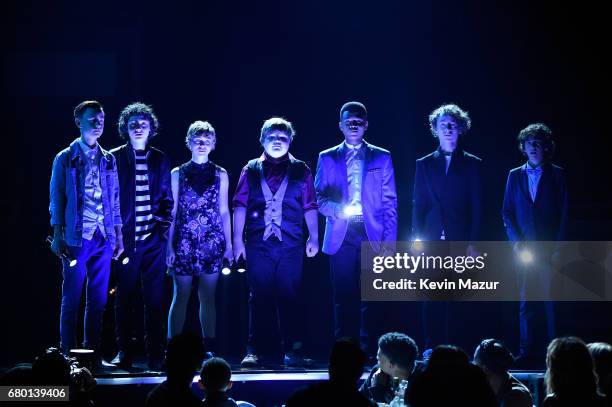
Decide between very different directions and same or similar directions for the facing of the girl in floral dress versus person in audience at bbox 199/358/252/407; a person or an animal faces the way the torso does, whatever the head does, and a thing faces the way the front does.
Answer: very different directions

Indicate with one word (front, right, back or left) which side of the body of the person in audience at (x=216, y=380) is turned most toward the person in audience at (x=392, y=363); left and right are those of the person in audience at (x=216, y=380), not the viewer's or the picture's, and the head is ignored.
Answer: right

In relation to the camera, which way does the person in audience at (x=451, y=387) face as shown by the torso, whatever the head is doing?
away from the camera

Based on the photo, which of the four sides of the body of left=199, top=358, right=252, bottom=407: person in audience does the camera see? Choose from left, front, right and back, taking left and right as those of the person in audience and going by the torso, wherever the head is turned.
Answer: back

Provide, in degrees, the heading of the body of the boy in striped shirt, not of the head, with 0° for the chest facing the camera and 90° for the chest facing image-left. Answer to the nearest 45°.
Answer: approximately 0°

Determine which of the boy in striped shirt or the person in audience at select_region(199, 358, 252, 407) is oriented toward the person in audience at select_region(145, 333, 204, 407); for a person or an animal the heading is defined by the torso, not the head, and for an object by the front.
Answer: the boy in striped shirt

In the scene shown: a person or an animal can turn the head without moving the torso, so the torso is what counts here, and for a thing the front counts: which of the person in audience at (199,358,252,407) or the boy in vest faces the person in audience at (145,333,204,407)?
the boy in vest

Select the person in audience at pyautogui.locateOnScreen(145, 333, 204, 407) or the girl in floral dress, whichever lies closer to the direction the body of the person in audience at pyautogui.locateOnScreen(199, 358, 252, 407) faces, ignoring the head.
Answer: the girl in floral dress
